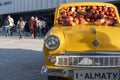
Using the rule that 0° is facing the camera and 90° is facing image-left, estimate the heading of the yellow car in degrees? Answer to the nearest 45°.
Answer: approximately 0°
